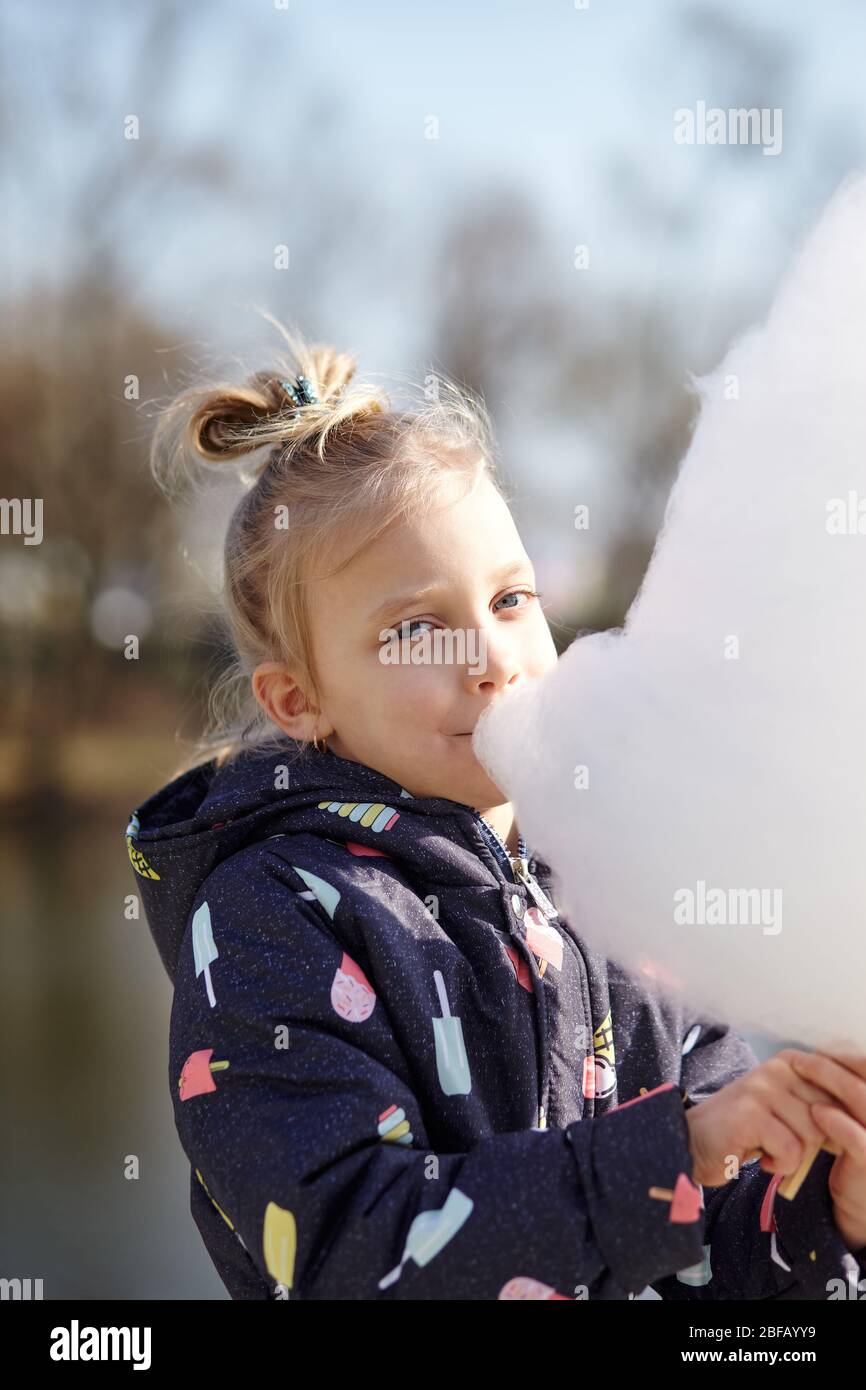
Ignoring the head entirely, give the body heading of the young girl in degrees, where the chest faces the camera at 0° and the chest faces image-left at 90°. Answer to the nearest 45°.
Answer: approximately 315°
